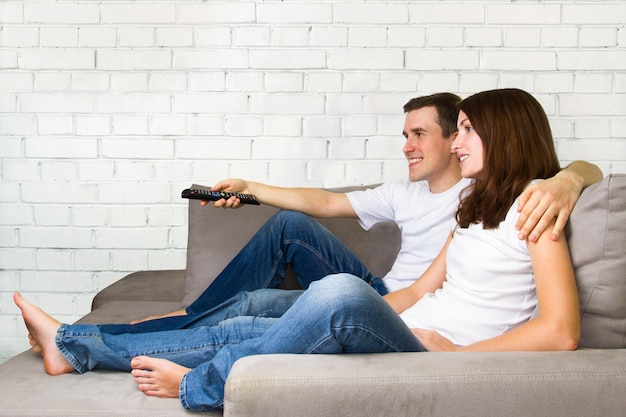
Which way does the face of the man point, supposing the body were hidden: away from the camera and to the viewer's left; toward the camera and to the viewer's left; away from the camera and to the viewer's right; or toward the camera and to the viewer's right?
toward the camera and to the viewer's left

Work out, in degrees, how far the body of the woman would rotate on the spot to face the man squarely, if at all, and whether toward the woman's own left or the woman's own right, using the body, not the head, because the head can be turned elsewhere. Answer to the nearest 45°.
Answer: approximately 90° to the woman's own right

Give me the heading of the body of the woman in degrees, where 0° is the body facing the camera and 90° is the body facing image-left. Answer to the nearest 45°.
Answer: approximately 90°

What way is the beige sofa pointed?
to the viewer's left

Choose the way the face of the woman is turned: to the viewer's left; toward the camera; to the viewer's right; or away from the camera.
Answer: to the viewer's left
